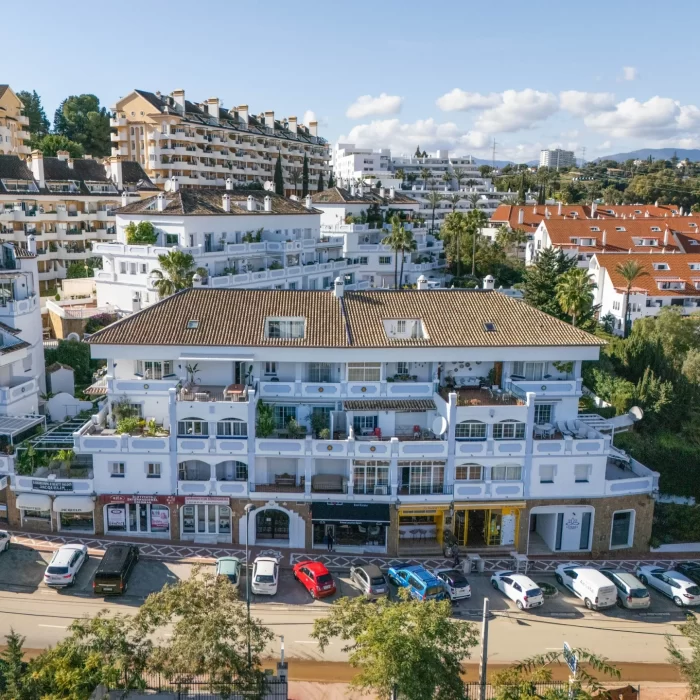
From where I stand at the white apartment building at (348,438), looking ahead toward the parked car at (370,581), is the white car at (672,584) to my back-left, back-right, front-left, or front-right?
front-left

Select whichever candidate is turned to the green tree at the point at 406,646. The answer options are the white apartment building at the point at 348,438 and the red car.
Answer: the white apartment building

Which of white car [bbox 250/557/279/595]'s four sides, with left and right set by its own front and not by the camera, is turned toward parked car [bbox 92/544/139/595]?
left

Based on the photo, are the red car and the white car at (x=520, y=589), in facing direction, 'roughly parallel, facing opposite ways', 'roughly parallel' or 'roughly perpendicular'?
roughly parallel

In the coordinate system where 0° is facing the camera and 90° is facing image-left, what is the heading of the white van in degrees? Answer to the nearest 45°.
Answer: approximately 135°

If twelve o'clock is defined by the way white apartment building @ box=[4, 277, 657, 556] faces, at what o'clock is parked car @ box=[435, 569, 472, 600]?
The parked car is roughly at 11 o'clock from the white apartment building.

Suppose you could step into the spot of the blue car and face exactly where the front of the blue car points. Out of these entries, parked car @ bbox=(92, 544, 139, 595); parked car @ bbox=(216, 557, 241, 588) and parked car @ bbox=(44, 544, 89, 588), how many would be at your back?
0

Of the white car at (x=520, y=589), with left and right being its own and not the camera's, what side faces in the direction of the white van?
right

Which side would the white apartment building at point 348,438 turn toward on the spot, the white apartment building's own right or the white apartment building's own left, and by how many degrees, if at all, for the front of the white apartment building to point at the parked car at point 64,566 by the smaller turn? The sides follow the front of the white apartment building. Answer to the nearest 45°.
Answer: approximately 45° to the white apartment building's own right

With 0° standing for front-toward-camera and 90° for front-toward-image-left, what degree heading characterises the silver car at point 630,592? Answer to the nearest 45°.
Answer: approximately 135°

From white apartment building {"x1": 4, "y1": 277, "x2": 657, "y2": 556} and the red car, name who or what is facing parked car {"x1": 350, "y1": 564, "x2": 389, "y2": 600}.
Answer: the white apartment building

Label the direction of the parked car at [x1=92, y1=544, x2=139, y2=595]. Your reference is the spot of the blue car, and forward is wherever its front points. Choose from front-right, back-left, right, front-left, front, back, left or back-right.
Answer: front-left

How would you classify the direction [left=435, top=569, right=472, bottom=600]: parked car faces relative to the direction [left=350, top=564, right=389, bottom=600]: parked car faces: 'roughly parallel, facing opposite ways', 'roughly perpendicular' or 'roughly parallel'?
roughly parallel

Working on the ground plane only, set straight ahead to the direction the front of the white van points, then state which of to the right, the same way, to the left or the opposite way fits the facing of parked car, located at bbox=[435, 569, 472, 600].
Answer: the same way

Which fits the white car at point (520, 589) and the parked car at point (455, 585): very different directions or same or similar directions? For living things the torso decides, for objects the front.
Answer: same or similar directions

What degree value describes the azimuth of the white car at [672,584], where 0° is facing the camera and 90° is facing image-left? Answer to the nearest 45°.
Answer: approximately 135°

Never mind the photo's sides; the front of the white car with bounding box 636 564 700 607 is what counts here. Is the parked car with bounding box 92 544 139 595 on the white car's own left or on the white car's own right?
on the white car's own left

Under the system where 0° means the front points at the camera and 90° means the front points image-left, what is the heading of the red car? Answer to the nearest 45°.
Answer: approximately 135°

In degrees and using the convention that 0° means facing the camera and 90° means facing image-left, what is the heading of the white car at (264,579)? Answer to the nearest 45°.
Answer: approximately 180°
